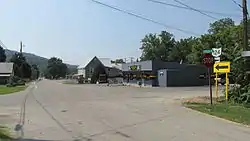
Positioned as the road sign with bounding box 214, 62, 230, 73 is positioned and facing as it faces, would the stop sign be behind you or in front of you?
in front

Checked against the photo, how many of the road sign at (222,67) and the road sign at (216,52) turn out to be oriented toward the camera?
2

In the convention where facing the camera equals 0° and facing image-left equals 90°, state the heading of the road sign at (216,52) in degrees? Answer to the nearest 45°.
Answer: approximately 0°

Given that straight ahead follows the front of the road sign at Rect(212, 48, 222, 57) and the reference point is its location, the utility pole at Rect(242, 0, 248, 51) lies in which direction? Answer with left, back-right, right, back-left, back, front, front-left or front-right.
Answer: back-left
